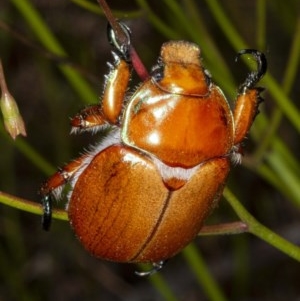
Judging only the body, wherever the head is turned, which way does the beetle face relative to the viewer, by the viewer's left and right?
facing away from the viewer
